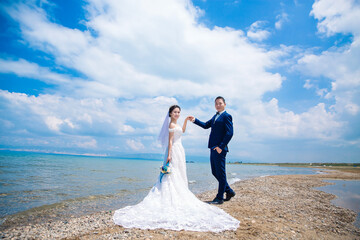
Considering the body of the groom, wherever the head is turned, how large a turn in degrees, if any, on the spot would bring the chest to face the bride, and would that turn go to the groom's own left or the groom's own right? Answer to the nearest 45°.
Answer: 0° — they already face them
